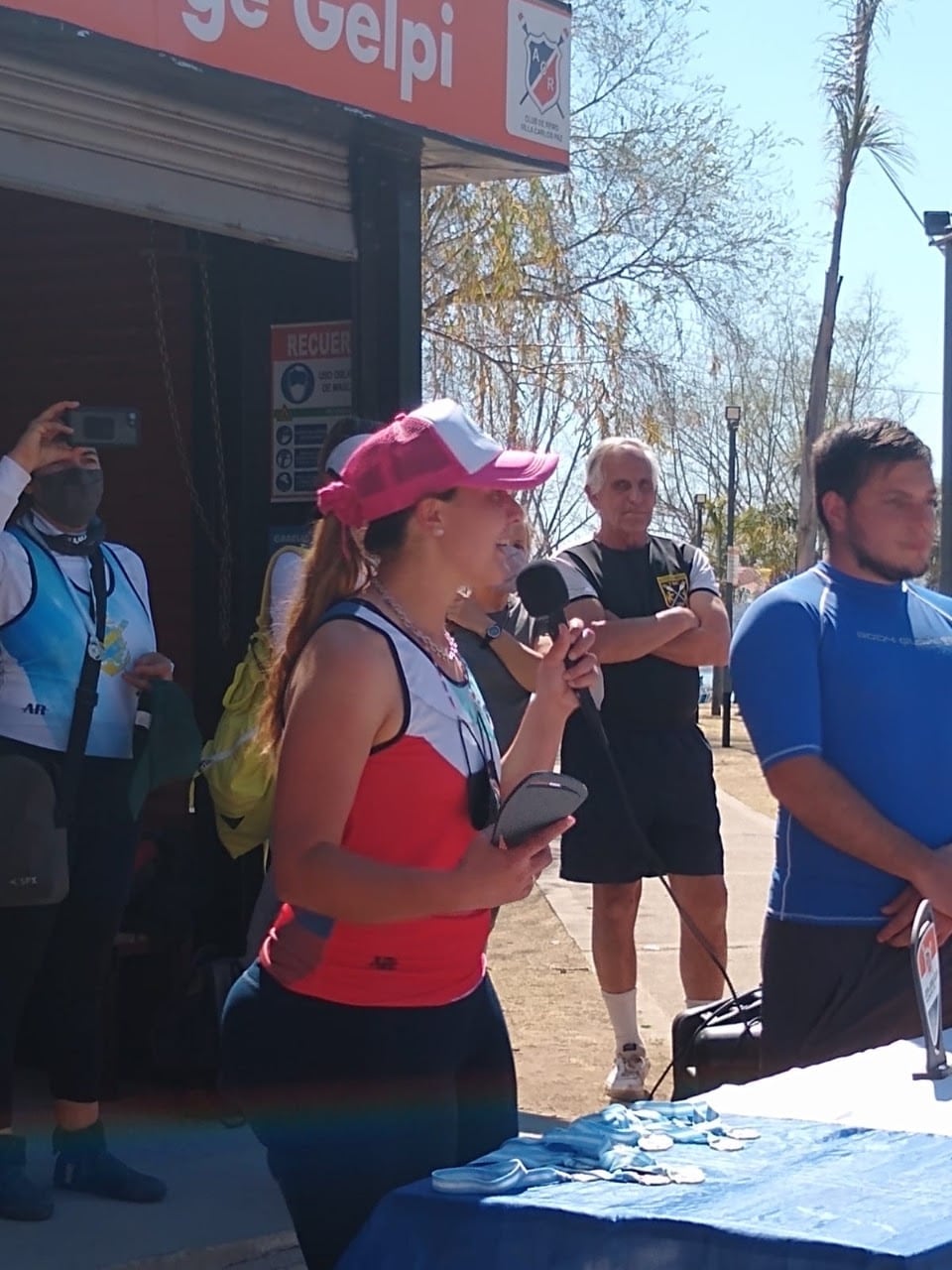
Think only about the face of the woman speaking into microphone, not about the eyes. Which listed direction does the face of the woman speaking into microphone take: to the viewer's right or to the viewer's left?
to the viewer's right

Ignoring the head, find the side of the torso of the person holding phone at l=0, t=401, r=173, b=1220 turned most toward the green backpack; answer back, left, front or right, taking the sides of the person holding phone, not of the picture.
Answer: left

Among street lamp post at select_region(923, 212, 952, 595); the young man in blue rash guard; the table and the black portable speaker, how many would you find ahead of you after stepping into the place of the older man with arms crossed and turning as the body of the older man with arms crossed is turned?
3

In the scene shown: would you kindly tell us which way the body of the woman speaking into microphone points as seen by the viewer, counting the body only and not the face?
to the viewer's right

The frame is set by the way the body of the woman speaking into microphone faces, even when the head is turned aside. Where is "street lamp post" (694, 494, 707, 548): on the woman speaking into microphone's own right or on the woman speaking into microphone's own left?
on the woman speaking into microphone's own left

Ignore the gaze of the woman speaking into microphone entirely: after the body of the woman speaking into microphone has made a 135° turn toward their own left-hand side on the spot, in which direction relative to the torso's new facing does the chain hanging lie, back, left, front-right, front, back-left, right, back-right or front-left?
front-right

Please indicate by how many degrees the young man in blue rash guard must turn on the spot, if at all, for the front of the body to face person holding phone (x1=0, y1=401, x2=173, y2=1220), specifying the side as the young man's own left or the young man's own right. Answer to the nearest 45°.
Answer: approximately 135° to the young man's own right

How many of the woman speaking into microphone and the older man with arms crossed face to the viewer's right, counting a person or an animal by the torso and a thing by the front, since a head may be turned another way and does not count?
1

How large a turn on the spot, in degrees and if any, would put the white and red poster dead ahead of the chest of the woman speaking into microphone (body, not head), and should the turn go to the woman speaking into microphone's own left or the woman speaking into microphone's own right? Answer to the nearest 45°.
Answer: approximately 90° to the woman speaking into microphone's own left
